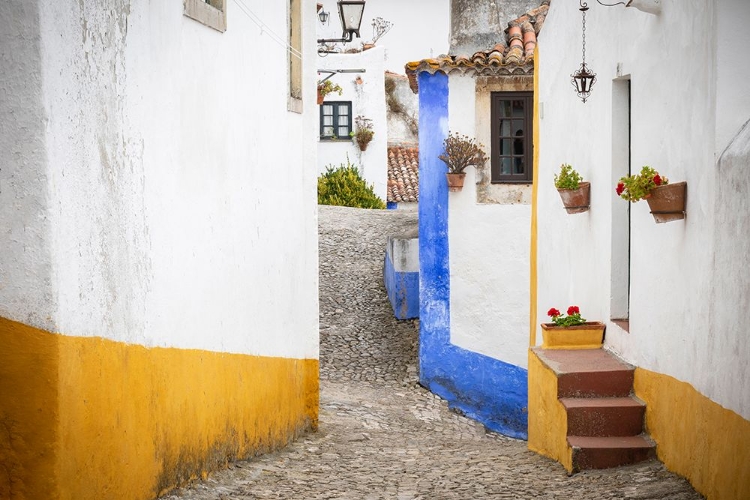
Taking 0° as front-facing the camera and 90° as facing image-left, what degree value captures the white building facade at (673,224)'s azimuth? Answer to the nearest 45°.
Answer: approximately 45°

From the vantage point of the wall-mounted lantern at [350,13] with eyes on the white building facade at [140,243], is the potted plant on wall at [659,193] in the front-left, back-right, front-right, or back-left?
front-left

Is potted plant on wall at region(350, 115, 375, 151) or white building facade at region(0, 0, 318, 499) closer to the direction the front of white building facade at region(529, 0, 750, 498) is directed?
the white building facade

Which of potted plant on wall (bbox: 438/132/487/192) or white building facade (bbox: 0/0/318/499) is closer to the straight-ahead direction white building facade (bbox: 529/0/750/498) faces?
the white building facade

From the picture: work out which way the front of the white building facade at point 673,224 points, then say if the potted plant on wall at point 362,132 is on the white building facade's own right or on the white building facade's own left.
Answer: on the white building facade's own right

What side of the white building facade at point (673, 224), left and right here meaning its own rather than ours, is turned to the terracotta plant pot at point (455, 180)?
right

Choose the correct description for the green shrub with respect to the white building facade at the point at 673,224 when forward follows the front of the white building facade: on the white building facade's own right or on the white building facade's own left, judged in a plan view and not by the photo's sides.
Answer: on the white building facade's own right

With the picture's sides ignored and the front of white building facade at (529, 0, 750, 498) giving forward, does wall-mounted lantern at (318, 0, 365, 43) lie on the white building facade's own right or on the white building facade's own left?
on the white building facade's own right
